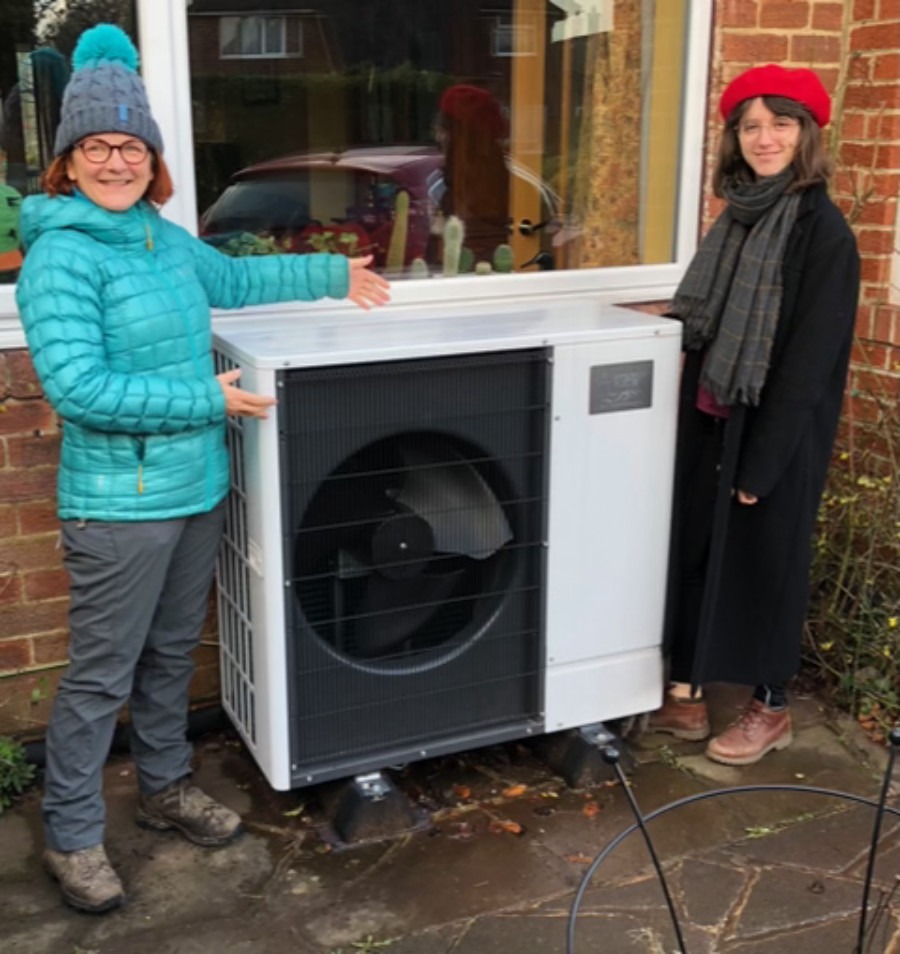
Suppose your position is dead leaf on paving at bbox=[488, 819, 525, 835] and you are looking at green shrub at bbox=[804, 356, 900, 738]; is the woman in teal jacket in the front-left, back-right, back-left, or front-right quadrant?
back-left

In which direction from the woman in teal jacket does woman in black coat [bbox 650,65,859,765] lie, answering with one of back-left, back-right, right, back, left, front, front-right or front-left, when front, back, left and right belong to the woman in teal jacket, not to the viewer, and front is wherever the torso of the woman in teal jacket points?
front-left

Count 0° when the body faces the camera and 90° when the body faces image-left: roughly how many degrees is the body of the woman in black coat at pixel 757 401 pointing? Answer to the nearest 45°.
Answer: approximately 45°

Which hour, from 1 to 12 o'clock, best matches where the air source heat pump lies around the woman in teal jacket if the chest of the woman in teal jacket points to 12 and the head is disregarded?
The air source heat pump is roughly at 10 o'clock from the woman in teal jacket.

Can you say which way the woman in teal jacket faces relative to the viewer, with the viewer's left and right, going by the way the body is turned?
facing the viewer and to the right of the viewer

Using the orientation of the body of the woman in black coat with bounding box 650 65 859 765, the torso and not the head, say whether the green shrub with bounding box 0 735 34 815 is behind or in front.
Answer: in front

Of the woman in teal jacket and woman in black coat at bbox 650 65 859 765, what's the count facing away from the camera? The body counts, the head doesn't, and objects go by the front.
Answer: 0
